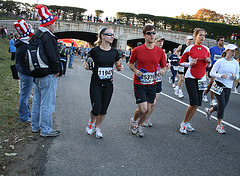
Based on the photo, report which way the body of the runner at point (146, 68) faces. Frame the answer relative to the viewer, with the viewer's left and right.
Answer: facing the viewer and to the right of the viewer

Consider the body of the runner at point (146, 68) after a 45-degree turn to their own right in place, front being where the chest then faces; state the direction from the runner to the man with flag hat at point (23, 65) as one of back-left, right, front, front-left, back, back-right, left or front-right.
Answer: right

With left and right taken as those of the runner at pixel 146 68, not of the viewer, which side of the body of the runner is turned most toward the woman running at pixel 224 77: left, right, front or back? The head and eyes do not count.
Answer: left

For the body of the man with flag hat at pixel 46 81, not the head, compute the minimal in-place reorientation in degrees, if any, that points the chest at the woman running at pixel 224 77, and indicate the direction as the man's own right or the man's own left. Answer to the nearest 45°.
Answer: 0° — they already face them

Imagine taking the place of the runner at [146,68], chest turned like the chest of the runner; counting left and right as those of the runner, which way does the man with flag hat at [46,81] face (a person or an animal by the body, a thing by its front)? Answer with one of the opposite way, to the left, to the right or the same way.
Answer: to the left

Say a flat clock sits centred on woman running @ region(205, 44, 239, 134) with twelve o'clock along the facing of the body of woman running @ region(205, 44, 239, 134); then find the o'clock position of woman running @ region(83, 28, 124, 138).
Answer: woman running @ region(83, 28, 124, 138) is roughly at 3 o'clock from woman running @ region(205, 44, 239, 134).

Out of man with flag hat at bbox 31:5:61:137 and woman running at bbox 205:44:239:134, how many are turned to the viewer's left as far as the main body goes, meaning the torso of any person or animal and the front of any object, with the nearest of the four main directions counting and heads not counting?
0

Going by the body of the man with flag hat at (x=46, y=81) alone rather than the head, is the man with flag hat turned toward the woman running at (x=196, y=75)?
yes

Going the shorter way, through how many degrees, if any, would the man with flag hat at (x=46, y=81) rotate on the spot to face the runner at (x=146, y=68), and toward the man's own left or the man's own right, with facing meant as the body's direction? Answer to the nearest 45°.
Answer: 0° — they already face them

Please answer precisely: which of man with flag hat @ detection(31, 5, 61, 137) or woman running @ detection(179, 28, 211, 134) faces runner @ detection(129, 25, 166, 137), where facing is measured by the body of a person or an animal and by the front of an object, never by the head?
the man with flag hat

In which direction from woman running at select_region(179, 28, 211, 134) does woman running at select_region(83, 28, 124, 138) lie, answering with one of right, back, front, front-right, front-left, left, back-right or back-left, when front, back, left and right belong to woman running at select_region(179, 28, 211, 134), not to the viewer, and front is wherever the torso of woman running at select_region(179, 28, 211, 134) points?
right

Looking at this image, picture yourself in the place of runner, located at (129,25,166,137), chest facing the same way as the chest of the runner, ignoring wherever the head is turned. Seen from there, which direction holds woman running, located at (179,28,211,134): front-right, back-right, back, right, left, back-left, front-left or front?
left

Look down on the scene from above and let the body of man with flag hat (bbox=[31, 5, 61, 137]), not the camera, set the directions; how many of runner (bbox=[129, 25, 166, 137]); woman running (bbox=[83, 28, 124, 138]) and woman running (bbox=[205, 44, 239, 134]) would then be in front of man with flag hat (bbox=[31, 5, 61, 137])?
3

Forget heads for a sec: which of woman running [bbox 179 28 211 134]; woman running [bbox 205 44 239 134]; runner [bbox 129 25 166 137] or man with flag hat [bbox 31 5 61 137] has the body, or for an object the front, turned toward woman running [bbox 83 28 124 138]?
the man with flag hat

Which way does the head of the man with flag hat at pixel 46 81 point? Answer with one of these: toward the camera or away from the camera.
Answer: away from the camera

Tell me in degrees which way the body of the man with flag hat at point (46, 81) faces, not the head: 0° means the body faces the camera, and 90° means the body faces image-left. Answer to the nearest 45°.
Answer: approximately 270°

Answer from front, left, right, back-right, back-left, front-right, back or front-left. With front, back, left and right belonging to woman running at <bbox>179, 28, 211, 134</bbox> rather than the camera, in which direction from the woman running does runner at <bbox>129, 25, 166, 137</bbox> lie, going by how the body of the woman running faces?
right

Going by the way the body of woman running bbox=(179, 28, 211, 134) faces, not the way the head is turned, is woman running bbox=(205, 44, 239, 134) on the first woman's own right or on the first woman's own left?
on the first woman's own left
